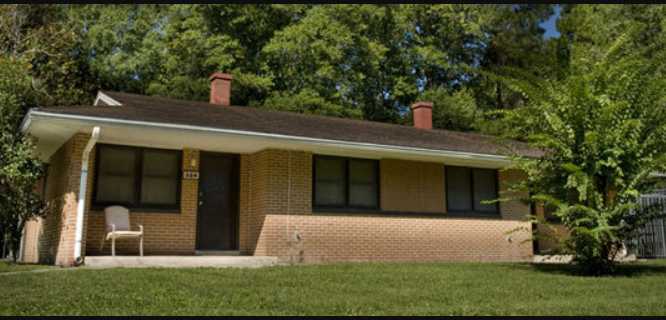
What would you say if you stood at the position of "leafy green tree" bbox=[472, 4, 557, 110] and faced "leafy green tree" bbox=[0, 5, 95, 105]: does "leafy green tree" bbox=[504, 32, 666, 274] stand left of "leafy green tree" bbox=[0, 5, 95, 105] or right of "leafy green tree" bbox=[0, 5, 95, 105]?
left

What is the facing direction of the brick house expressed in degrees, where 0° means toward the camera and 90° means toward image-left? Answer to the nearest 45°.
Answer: approximately 315°

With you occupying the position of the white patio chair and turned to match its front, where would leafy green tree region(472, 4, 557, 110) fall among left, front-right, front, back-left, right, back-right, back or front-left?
left

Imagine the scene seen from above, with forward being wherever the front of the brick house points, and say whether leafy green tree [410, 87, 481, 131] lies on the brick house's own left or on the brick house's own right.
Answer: on the brick house's own left

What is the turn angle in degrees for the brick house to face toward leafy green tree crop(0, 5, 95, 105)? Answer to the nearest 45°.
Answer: approximately 180°

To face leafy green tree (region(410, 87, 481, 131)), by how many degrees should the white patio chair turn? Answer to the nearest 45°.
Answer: approximately 90° to its left

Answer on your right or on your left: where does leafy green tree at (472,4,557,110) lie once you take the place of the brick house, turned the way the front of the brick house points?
on your left

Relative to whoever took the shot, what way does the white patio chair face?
facing the viewer and to the right of the viewer

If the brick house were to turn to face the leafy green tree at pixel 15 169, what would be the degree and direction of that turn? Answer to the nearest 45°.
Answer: approximately 135° to its right
